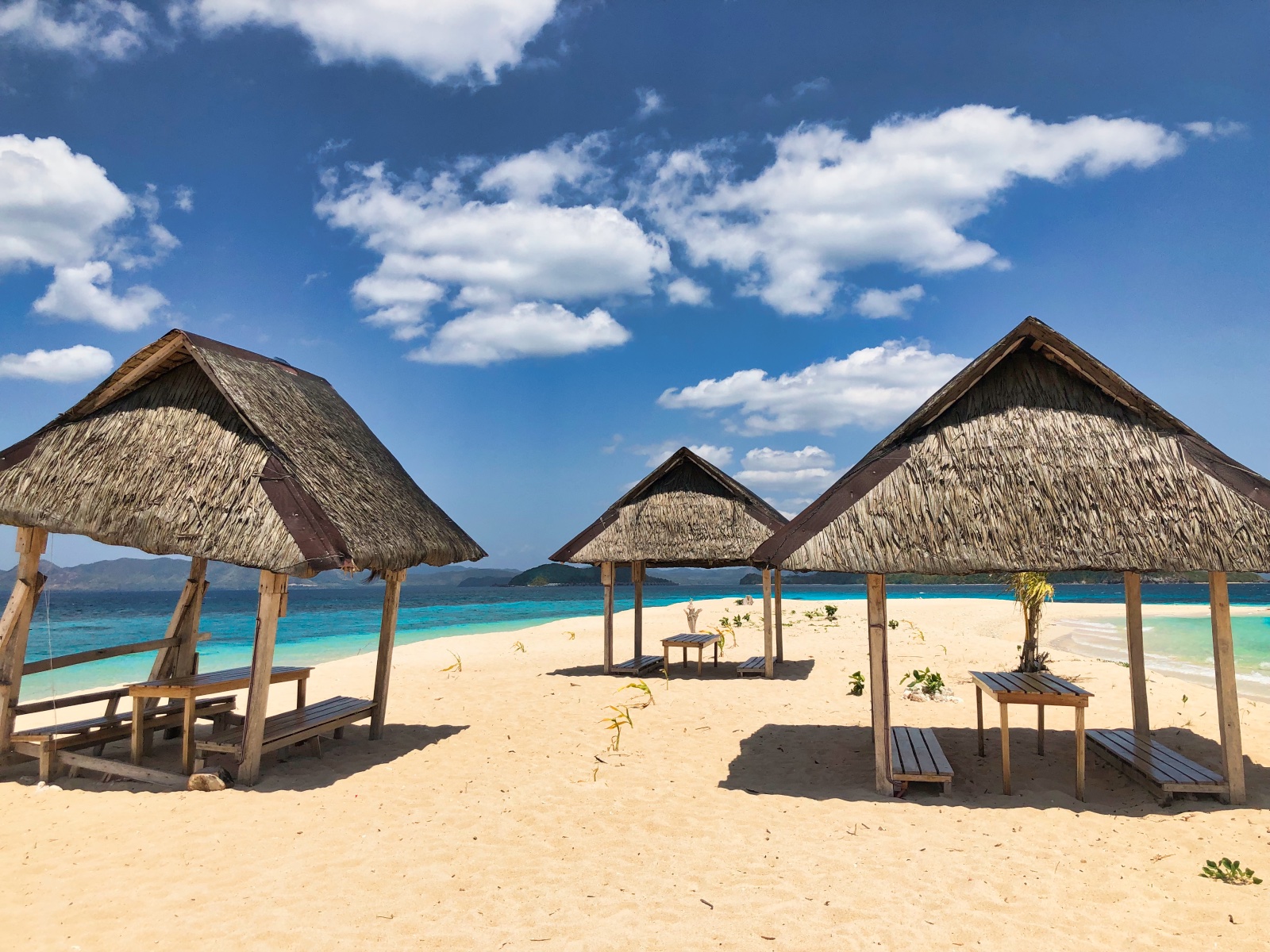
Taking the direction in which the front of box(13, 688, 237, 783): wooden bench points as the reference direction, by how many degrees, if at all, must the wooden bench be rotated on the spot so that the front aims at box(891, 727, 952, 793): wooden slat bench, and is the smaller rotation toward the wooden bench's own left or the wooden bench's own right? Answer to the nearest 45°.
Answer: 0° — it already faces it

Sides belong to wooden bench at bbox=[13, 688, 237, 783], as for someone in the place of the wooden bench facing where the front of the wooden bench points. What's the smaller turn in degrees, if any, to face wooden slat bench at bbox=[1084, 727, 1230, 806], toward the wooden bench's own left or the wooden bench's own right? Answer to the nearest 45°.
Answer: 0° — it already faces it

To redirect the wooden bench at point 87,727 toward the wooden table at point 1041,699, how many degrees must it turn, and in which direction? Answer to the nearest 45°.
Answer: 0° — it already faces it

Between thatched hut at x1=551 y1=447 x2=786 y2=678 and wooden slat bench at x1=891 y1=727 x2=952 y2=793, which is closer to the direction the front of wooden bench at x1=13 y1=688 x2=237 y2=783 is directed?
the wooden slat bench

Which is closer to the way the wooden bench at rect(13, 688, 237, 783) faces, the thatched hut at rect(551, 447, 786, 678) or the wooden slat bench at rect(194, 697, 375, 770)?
the wooden slat bench

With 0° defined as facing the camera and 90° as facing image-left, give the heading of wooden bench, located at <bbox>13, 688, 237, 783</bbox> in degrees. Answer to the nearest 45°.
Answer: approximately 315°

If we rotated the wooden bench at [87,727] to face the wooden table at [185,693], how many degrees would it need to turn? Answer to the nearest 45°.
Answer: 0° — it already faces it
